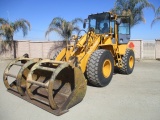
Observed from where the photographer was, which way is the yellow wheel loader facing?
facing the viewer and to the left of the viewer

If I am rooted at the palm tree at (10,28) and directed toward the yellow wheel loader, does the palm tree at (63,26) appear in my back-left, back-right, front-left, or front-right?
front-left

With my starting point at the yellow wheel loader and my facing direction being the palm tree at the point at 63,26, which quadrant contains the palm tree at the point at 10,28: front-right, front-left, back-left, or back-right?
front-left

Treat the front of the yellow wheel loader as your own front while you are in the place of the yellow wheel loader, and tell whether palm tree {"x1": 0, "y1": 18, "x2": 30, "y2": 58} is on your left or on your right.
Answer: on your right

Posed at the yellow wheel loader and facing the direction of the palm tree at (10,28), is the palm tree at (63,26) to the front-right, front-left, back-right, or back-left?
front-right

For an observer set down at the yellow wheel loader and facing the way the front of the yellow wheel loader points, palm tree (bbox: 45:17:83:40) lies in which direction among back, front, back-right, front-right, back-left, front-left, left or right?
back-right
